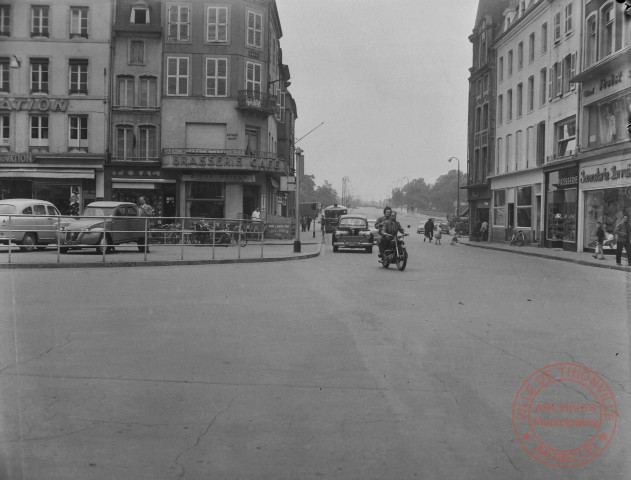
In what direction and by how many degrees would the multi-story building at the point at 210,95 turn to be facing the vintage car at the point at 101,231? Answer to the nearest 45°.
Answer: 0° — it already faces it

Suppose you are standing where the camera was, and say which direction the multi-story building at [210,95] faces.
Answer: facing the viewer

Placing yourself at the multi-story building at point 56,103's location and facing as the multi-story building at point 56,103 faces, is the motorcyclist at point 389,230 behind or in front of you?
in front

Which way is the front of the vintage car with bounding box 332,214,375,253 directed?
toward the camera

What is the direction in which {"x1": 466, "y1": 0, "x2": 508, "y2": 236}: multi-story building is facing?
to the viewer's left

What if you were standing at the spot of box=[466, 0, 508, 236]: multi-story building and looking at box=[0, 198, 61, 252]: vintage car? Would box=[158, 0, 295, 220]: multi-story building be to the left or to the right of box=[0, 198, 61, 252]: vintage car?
right

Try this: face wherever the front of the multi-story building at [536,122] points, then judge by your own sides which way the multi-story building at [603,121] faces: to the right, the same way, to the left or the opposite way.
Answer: the same way

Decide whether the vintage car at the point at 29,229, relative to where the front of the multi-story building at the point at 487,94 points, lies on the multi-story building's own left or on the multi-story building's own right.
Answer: on the multi-story building's own left

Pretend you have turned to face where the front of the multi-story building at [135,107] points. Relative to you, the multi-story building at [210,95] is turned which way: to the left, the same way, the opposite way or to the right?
the same way

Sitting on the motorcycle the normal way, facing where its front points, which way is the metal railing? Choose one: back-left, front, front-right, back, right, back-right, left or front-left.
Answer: back-right

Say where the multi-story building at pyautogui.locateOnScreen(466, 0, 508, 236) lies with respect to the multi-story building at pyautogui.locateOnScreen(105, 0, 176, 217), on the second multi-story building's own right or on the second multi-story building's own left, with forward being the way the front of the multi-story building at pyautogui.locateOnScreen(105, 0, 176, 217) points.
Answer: on the second multi-story building's own left

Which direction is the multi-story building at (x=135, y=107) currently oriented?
toward the camera

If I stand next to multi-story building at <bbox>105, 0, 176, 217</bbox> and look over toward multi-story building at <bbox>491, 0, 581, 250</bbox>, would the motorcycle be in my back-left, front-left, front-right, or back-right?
front-right

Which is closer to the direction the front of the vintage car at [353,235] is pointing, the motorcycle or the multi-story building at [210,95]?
the motorcycle

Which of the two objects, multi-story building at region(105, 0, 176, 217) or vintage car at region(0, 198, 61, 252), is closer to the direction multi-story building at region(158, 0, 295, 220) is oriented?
the vintage car

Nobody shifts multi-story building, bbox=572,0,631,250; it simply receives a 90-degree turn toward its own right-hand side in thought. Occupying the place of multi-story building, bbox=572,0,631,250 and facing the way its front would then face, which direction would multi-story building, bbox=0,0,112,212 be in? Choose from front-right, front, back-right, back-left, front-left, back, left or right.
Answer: front-left

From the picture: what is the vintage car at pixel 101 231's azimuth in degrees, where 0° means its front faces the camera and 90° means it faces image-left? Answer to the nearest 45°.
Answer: approximately 45°

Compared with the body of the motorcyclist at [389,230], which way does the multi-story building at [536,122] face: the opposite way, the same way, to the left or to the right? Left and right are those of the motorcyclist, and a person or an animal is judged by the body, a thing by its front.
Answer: to the right

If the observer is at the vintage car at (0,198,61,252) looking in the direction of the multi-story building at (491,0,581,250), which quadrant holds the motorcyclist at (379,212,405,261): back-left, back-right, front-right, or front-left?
front-right

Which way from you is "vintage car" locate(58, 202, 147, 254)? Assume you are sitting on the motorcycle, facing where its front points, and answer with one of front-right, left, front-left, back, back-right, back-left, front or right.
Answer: back-right
